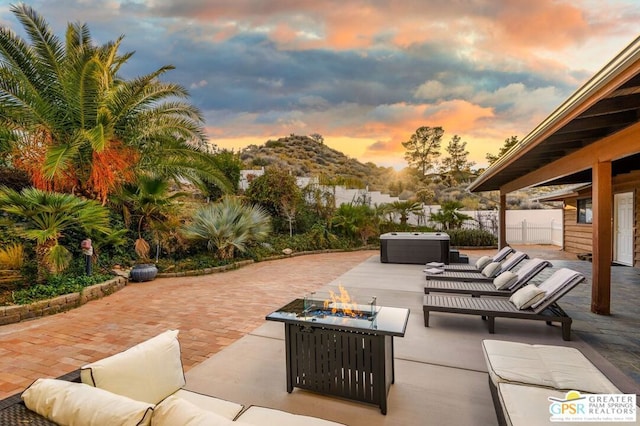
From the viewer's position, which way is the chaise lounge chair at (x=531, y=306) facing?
facing to the left of the viewer

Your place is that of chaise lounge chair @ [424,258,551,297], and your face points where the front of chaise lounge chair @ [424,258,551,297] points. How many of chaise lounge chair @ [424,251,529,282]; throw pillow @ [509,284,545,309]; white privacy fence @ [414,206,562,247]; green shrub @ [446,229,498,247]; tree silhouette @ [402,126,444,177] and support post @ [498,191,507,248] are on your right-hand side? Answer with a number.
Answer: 5

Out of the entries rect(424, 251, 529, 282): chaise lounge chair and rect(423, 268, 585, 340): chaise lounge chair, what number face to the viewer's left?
2

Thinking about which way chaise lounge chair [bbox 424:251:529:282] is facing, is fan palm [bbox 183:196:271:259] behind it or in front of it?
in front

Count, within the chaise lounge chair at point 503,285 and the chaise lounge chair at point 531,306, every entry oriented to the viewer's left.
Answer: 2

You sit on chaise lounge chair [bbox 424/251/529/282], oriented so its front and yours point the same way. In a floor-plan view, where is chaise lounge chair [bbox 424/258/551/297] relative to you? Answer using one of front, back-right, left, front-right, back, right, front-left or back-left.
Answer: left

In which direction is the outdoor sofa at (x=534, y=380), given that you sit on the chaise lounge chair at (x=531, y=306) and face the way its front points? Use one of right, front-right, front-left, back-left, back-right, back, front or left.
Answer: left

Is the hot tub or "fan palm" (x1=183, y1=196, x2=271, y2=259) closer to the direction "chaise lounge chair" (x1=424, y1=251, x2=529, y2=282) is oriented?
the fan palm

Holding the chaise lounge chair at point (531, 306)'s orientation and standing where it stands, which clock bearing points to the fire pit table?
The fire pit table is roughly at 10 o'clock from the chaise lounge chair.

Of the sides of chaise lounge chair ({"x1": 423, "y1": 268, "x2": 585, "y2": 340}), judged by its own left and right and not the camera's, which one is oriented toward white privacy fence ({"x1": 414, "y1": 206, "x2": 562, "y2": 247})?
right

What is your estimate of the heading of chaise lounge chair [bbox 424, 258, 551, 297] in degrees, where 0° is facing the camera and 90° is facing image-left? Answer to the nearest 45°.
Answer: approximately 90°

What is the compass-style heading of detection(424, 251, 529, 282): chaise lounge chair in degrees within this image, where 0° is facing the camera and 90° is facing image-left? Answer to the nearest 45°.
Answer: approximately 90°
